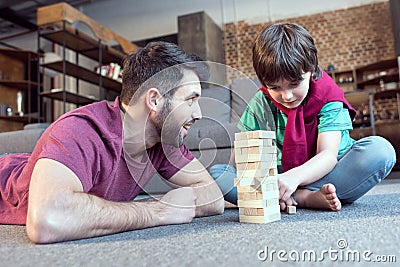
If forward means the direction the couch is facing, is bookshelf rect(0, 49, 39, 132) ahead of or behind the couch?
behind

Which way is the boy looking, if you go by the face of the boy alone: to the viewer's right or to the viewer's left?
to the viewer's left

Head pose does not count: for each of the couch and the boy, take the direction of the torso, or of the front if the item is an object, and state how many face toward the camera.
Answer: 2

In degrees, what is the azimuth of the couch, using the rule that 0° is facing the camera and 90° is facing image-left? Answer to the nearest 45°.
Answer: approximately 0°

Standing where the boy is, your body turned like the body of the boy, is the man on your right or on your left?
on your right

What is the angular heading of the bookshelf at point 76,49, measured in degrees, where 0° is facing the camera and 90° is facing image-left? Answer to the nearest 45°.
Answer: approximately 315°

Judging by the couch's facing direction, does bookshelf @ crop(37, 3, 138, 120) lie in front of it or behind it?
behind
